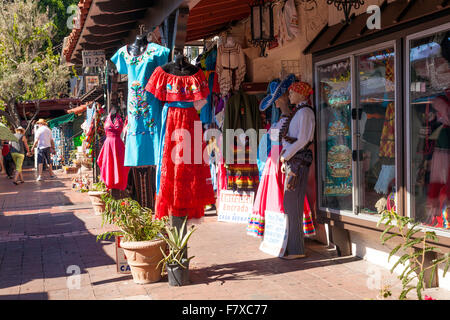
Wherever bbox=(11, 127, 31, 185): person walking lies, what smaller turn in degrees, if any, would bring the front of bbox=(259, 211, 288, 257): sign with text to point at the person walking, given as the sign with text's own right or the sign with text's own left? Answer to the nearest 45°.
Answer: approximately 90° to the sign with text's own right

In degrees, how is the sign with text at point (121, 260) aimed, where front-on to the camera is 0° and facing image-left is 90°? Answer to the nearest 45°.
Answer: approximately 0°
